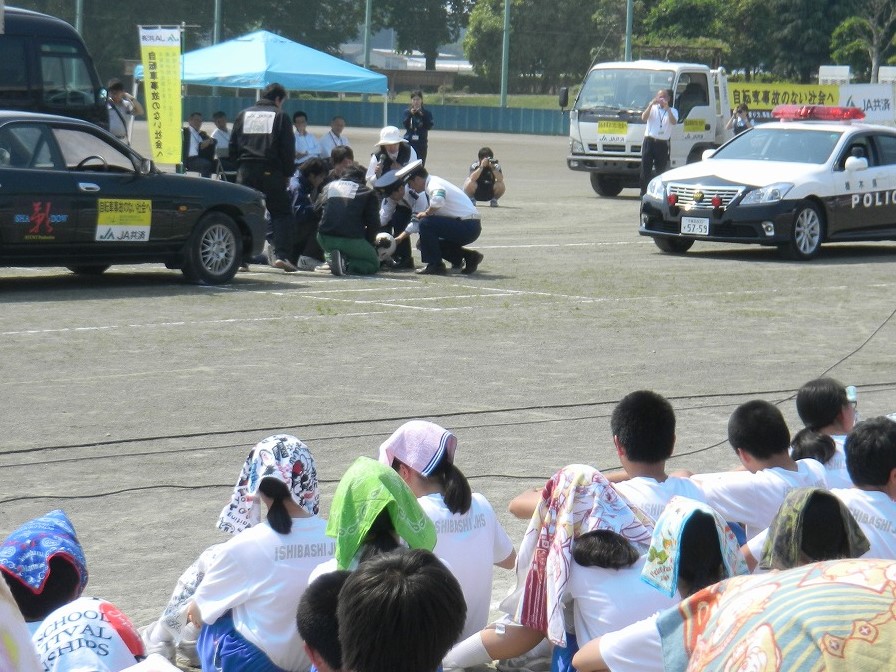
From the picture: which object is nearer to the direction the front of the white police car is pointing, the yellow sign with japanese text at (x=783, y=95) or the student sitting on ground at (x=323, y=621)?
the student sitting on ground

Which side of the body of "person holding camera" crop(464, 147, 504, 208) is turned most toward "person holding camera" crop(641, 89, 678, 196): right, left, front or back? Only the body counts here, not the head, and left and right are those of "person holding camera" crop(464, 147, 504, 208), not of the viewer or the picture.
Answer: left

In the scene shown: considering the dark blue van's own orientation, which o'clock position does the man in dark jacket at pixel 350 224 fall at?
The man in dark jacket is roughly at 2 o'clock from the dark blue van.

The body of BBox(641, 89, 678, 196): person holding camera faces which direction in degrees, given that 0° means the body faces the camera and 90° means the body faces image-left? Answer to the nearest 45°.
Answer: approximately 0°

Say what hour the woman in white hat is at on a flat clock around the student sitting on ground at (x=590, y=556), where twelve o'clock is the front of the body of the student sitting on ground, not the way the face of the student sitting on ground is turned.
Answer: The woman in white hat is roughly at 1 o'clock from the student sitting on ground.

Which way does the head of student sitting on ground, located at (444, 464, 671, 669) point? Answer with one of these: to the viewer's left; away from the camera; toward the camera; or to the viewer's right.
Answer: away from the camera

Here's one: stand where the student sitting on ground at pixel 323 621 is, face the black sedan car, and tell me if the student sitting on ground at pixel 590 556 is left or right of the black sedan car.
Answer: right

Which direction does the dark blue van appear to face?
to the viewer's right

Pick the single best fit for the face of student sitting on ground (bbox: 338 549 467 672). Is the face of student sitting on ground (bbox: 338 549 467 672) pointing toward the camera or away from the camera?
away from the camera

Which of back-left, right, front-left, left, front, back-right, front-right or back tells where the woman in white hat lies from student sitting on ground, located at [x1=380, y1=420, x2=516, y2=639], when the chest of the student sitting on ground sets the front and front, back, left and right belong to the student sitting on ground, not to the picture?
front-right
